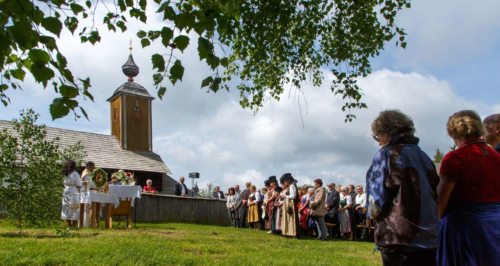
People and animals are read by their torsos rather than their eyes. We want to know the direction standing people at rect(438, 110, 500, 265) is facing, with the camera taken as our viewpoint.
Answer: facing away from the viewer and to the left of the viewer

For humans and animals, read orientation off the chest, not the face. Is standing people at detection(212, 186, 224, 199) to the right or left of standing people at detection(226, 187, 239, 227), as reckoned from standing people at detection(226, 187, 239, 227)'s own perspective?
on their right

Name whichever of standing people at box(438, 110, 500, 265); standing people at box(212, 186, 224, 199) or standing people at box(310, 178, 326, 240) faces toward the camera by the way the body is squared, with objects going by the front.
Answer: standing people at box(212, 186, 224, 199)

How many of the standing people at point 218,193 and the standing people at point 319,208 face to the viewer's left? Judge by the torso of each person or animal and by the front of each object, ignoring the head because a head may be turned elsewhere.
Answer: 1

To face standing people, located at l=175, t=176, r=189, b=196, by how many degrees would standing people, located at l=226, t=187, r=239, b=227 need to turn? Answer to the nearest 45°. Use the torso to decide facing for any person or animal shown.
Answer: approximately 90° to their right

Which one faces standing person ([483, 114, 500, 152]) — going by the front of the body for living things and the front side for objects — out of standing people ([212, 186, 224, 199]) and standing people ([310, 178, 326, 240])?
standing people ([212, 186, 224, 199])

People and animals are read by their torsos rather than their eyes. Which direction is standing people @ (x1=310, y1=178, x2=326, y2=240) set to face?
to the viewer's left

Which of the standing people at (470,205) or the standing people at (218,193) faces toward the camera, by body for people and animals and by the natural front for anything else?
the standing people at (218,193)

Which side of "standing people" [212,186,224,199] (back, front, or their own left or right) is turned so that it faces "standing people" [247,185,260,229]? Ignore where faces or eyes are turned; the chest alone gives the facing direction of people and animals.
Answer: front

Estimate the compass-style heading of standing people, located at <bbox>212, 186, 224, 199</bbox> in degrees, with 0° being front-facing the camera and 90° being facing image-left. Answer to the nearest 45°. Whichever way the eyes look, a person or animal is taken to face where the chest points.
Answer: approximately 0°

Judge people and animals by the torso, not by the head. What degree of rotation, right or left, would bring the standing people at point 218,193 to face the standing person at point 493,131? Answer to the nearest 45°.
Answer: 0° — they already face them

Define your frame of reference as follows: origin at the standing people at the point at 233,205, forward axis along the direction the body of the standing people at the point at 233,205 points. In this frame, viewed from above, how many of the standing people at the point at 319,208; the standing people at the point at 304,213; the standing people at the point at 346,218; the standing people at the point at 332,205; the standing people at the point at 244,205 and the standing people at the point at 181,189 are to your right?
1

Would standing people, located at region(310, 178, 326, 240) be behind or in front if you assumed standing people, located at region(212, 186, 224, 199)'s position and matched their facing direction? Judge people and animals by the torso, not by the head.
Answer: in front

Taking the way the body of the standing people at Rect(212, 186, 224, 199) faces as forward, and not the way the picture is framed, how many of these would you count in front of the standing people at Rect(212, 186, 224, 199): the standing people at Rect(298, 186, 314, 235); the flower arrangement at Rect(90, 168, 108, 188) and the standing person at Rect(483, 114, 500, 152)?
3

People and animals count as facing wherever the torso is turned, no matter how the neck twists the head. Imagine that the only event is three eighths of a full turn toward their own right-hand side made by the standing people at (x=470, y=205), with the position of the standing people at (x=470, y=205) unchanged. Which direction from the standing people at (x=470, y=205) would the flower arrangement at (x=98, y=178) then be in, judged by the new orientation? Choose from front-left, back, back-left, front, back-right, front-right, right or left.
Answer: back-left

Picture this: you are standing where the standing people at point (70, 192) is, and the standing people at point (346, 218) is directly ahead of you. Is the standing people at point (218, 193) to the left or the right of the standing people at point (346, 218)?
left

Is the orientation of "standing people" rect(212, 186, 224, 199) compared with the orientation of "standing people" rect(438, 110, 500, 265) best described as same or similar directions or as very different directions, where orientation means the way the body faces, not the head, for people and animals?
very different directions
